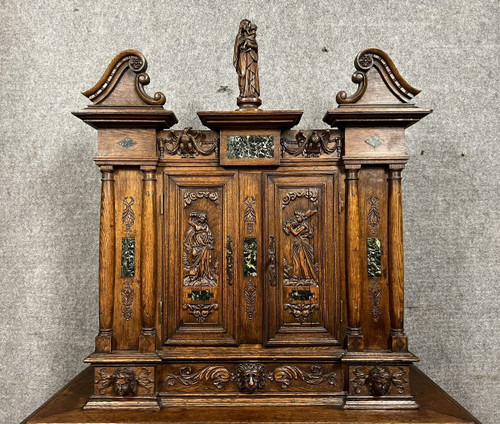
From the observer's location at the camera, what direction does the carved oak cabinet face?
facing the viewer
